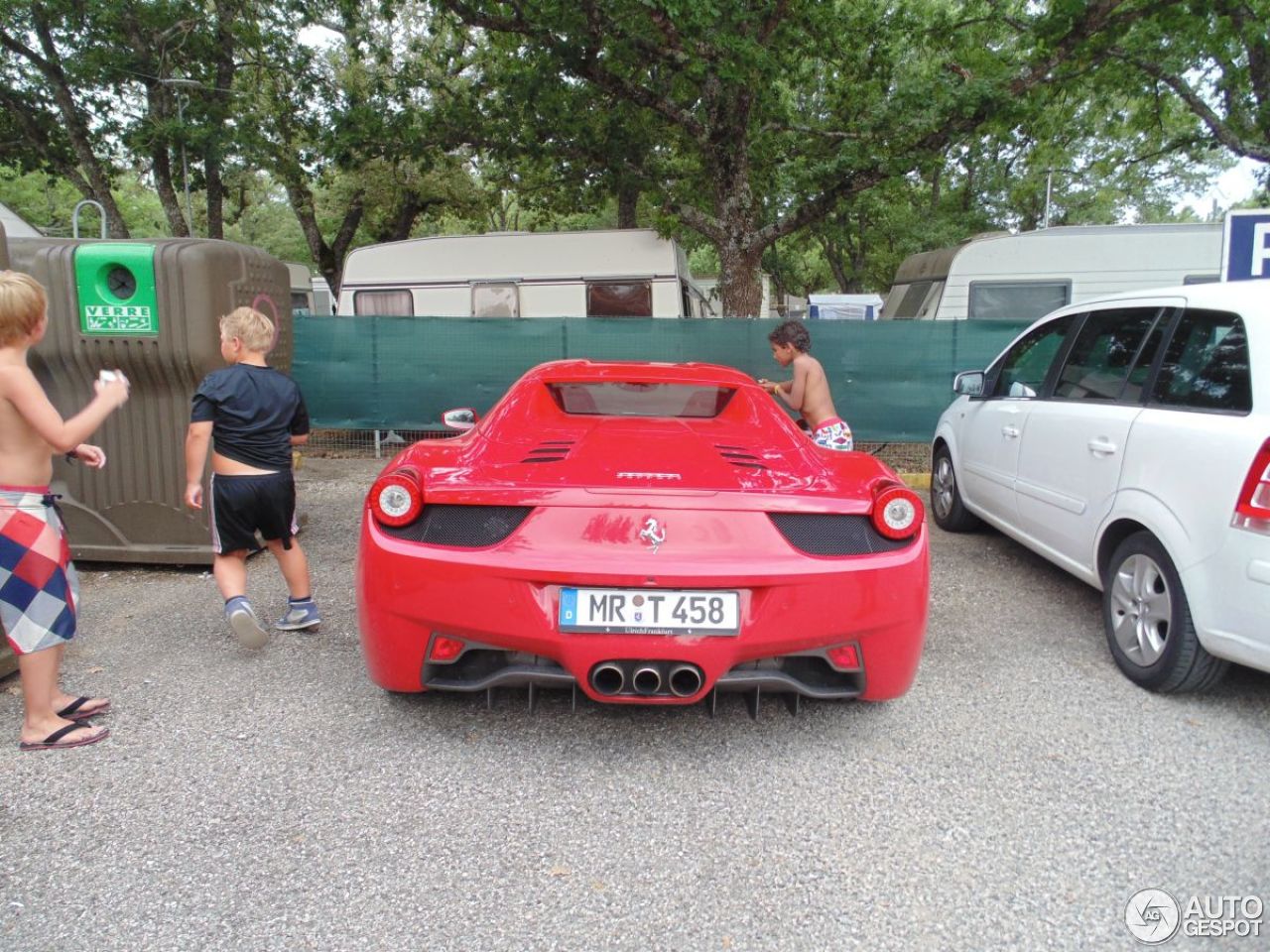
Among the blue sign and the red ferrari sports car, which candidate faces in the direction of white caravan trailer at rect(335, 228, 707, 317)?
the red ferrari sports car

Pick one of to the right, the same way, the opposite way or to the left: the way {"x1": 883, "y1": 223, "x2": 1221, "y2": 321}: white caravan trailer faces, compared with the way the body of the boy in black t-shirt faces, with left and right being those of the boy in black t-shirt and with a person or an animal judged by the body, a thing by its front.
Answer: to the left

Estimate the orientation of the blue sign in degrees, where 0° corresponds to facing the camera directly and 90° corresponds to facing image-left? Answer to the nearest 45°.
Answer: approximately 0°

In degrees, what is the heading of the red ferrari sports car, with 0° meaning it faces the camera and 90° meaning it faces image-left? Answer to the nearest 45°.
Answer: approximately 180°

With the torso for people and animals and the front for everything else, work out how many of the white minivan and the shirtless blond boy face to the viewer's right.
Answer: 1

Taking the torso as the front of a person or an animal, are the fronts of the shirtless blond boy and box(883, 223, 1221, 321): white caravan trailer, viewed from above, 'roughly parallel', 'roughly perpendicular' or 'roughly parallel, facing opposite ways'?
roughly parallel, facing opposite ways

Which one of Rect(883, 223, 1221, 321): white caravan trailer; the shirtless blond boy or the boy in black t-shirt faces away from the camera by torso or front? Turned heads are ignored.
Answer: the boy in black t-shirt

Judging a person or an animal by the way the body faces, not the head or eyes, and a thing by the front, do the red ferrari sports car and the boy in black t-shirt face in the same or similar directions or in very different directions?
same or similar directions

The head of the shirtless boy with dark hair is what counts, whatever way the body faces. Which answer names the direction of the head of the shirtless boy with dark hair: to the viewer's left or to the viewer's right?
to the viewer's left

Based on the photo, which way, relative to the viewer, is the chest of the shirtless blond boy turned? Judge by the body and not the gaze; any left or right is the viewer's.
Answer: facing to the right of the viewer

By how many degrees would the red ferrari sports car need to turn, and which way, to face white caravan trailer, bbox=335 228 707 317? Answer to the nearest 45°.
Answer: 0° — it already faces it

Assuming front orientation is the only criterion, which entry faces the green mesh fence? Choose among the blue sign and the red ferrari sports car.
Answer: the red ferrari sports car

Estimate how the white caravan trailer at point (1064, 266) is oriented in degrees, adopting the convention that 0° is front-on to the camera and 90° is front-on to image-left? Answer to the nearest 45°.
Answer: approximately 45°

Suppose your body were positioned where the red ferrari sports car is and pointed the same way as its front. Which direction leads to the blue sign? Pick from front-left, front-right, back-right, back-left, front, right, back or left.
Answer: front-right

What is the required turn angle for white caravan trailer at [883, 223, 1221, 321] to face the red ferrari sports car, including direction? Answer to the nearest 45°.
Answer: approximately 45° to its left

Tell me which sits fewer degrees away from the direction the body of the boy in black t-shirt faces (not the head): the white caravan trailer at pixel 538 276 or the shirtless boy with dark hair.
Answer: the white caravan trailer

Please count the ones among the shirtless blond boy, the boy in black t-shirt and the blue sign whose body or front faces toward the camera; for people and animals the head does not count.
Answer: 1

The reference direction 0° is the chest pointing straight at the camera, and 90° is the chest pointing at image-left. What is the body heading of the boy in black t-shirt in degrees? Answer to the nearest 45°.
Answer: approximately 180°

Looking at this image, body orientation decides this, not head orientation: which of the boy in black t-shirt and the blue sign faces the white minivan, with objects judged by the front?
the blue sign

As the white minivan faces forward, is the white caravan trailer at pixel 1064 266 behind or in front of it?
in front
